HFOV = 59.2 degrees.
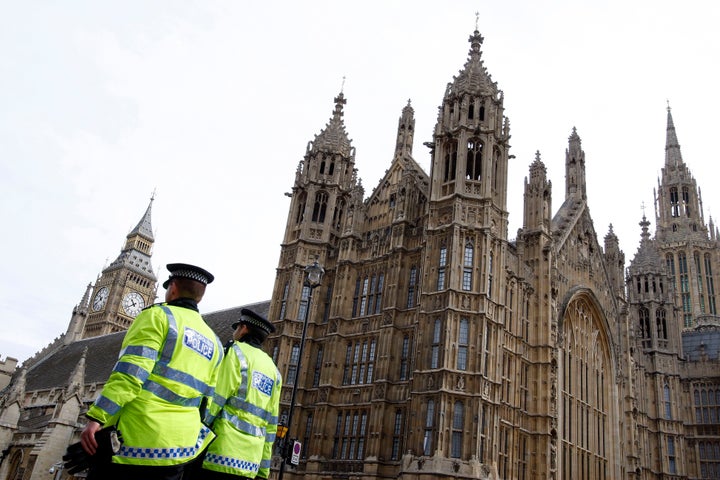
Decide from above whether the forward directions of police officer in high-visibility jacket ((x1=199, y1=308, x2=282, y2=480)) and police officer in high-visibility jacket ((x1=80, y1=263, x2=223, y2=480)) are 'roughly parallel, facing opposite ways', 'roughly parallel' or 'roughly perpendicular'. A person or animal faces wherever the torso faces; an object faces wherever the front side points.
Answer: roughly parallel

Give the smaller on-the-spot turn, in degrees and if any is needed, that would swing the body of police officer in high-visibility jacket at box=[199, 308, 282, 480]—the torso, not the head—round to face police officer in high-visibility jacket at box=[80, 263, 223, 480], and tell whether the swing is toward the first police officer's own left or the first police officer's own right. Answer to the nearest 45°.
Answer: approximately 90° to the first police officer's own left

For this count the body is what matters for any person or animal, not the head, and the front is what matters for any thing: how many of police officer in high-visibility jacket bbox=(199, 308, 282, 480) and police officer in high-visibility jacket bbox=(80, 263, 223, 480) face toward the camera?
0

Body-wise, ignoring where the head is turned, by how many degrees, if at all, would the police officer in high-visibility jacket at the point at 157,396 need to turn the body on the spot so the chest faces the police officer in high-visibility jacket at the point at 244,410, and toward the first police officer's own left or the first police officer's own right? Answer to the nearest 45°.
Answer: approximately 90° to the first police officer's own right

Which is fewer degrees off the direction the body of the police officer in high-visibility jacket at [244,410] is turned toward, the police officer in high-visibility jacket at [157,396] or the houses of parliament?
the houses of parliament

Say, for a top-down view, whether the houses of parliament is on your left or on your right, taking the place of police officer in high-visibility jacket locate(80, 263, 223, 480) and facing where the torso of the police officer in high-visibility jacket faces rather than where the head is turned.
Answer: on your right
